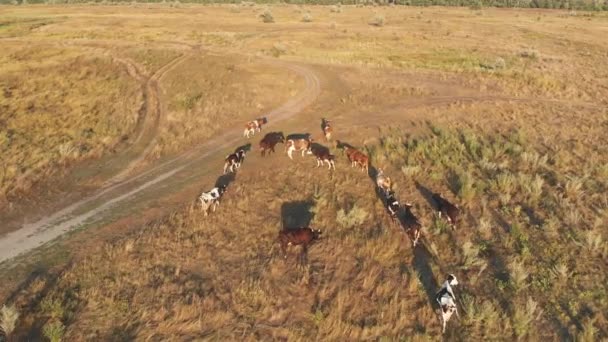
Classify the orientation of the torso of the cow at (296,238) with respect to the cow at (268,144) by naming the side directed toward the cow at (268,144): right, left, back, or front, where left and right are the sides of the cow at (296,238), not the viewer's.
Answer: left

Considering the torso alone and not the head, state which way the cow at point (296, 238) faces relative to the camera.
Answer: to the viewer's right

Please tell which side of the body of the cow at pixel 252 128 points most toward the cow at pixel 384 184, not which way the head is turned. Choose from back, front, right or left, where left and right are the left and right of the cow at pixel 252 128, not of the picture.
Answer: right

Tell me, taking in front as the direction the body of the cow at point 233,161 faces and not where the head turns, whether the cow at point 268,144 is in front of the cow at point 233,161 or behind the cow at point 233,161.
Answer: in front

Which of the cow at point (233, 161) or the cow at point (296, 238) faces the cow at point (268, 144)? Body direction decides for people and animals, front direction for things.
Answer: the cow at point (233, 161)
